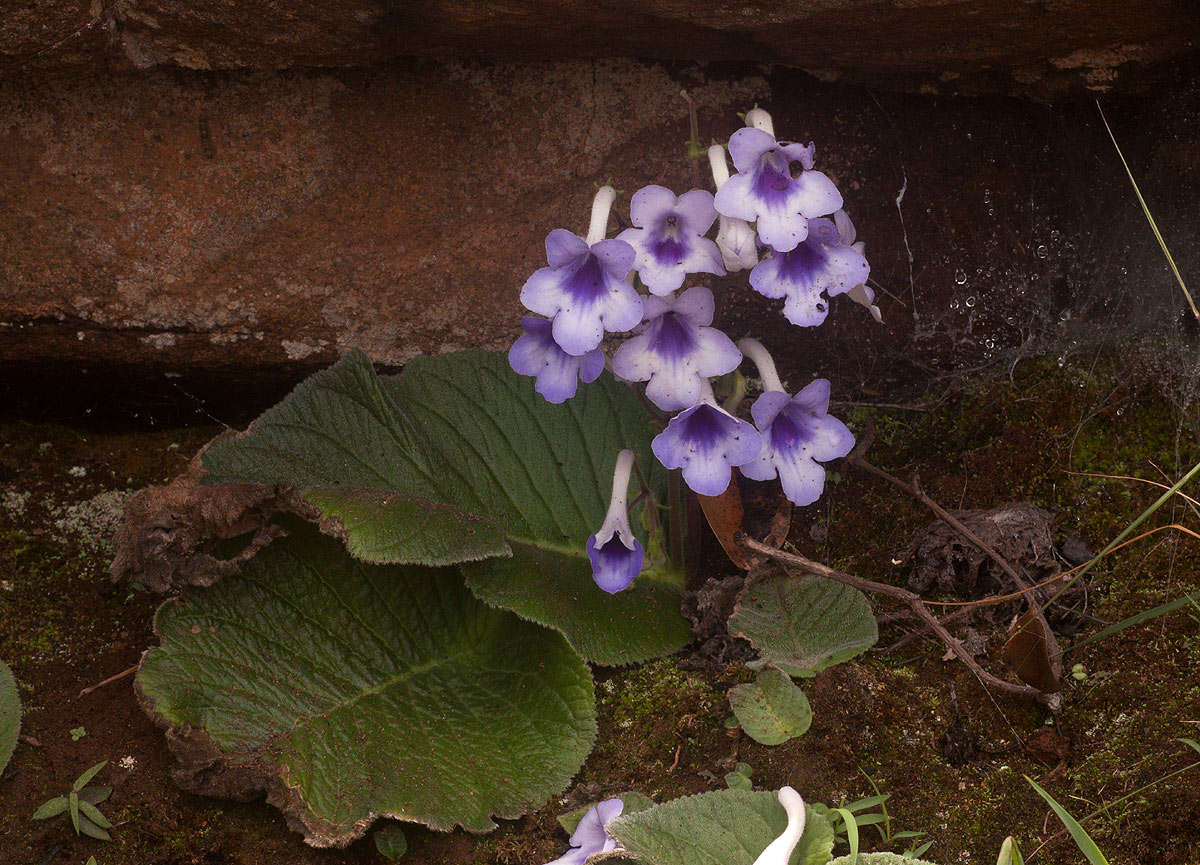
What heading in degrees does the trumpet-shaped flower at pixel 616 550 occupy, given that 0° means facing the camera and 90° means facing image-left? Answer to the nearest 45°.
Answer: approximately 0°

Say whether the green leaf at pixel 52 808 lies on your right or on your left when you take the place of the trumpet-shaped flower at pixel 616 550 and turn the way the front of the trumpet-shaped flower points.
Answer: on your right
